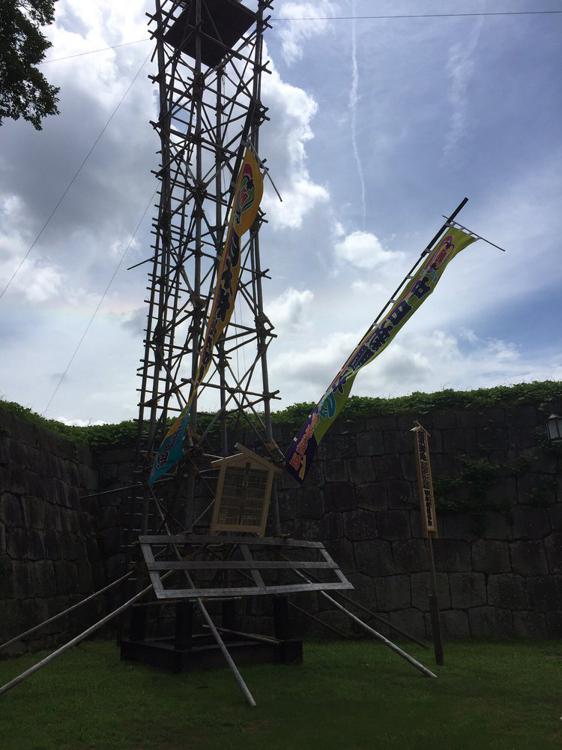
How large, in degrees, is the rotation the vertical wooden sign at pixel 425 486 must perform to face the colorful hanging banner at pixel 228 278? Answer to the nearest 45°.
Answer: approximately 45° to its right

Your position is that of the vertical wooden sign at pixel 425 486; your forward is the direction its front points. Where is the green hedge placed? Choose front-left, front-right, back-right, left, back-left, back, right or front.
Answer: back

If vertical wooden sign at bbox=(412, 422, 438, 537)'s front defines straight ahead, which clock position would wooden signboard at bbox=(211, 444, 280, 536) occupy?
The wooden signboard is roughly at 2 o'clock from the vertical wooden sign.

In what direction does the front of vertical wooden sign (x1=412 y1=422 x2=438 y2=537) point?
toward the camera

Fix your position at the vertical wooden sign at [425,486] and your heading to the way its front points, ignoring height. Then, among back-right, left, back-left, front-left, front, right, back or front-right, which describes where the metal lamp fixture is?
back-left
